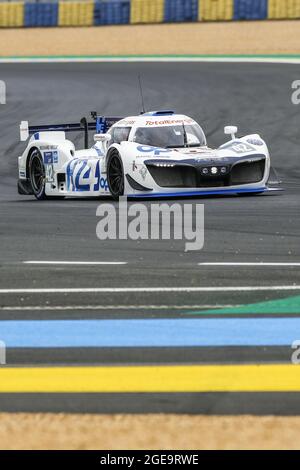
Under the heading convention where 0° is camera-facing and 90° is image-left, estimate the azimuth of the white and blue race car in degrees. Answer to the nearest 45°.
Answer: approximately 315°

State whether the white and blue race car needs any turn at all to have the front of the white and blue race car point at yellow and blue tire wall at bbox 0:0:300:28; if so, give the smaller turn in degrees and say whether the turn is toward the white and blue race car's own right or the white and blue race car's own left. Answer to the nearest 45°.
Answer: approximately 135° to the white and blue race car's own left
